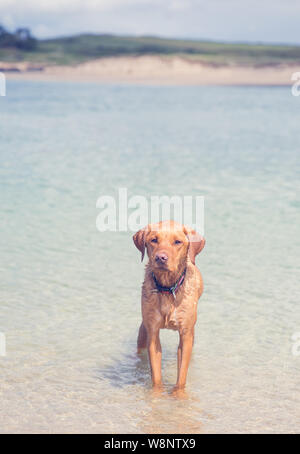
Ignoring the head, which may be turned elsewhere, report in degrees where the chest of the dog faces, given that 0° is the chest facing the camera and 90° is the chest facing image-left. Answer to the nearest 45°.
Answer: approximately 0°
